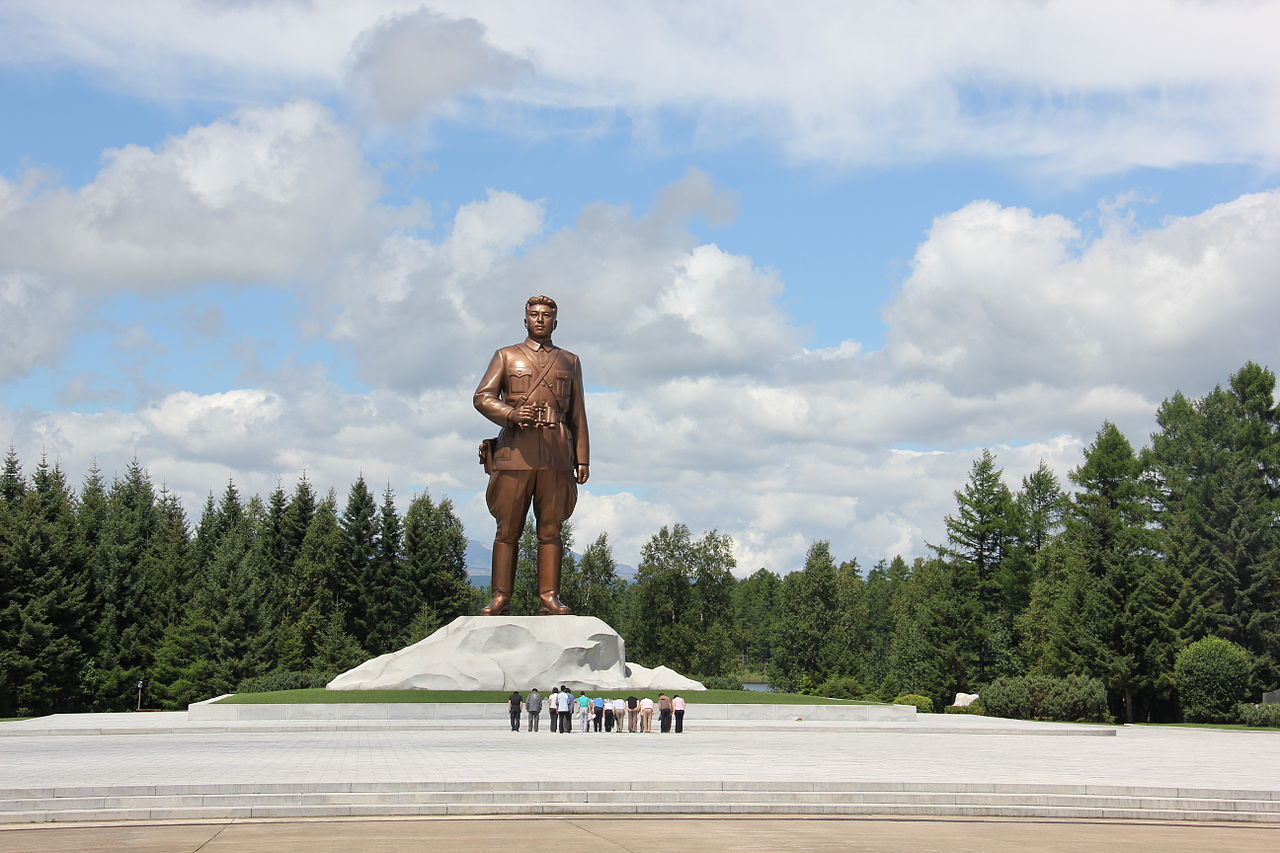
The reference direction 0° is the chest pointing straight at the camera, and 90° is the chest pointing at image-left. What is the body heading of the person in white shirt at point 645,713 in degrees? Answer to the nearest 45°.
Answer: approximately 180°

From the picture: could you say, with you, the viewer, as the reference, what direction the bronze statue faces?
facing the viewer

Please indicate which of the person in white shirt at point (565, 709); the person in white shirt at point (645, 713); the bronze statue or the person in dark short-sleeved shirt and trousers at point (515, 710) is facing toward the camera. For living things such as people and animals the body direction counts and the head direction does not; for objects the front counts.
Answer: the bronze statue

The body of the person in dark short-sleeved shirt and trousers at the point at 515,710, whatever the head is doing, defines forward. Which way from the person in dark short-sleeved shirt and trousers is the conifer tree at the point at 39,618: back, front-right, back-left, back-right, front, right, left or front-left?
front-left

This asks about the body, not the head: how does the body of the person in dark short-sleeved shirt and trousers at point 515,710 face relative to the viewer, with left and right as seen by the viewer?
facing away from the viewer

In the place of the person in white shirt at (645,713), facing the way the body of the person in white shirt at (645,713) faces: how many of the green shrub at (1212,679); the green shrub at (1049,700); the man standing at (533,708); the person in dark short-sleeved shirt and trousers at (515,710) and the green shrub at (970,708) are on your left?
2

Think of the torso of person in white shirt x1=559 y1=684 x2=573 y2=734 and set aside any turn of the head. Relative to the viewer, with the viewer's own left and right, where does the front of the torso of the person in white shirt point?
facing away from the viewer

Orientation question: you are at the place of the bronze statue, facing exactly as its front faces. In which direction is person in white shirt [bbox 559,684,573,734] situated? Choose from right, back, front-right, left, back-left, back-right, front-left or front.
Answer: front

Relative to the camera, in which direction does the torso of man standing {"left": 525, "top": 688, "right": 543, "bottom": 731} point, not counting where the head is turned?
away from the camera

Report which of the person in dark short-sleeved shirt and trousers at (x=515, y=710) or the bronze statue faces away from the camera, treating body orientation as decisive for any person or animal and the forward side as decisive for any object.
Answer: the person in dark short-sleeved shirt and trousers

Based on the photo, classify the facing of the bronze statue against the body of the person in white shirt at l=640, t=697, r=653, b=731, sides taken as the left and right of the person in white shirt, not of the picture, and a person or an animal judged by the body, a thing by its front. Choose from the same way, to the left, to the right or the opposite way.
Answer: the opposite way

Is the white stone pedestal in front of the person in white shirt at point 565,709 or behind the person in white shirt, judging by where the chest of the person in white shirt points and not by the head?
in front

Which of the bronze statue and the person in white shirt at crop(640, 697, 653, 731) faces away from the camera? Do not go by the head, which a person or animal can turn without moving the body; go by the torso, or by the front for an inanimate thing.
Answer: the person in white shirt

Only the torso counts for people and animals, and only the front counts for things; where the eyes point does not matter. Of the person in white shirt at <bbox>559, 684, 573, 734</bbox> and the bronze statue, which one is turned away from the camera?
the person in white shirt
